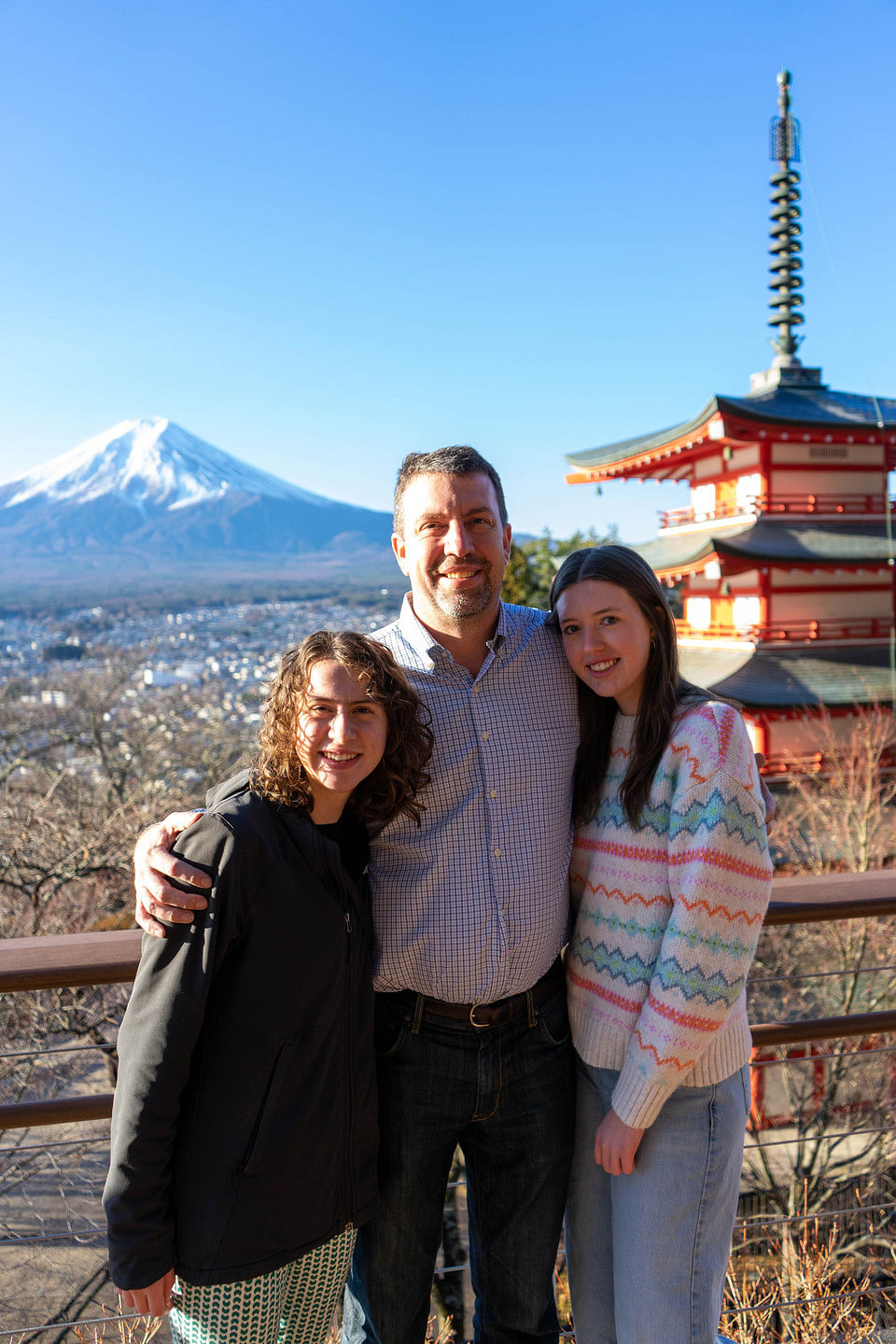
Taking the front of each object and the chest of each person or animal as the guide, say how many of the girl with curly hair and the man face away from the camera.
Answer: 0

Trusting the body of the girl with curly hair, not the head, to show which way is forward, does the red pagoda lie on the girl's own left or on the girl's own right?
on the girl's own left

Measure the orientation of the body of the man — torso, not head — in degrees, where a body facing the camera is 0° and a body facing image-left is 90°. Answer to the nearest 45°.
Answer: approximately 0°

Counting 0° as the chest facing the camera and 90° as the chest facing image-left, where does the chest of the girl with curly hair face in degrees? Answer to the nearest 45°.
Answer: approximately 315°

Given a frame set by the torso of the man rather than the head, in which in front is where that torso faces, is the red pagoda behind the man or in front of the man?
behind
